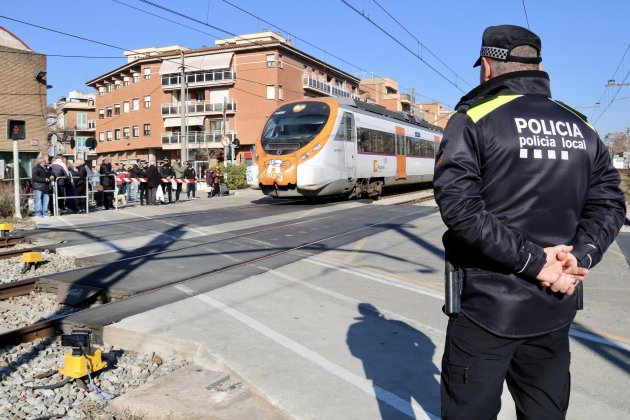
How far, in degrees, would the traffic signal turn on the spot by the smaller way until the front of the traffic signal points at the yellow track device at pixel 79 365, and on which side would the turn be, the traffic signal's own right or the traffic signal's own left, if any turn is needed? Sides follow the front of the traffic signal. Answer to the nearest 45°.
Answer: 0° — it already faces it

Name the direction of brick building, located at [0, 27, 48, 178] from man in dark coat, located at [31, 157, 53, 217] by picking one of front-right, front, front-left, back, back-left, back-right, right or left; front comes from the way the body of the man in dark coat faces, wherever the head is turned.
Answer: back-left

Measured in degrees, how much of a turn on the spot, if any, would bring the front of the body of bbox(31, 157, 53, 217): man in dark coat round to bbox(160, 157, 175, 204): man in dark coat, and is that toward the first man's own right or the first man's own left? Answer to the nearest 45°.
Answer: approximately 90° to the first man's own left

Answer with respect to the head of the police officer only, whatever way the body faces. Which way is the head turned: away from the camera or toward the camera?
away from the camera

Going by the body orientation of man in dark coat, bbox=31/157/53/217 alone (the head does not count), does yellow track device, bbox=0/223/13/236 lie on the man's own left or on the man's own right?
on the man's own right

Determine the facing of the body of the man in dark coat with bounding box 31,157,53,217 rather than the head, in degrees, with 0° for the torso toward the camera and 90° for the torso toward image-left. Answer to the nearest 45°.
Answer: approximately 315°
